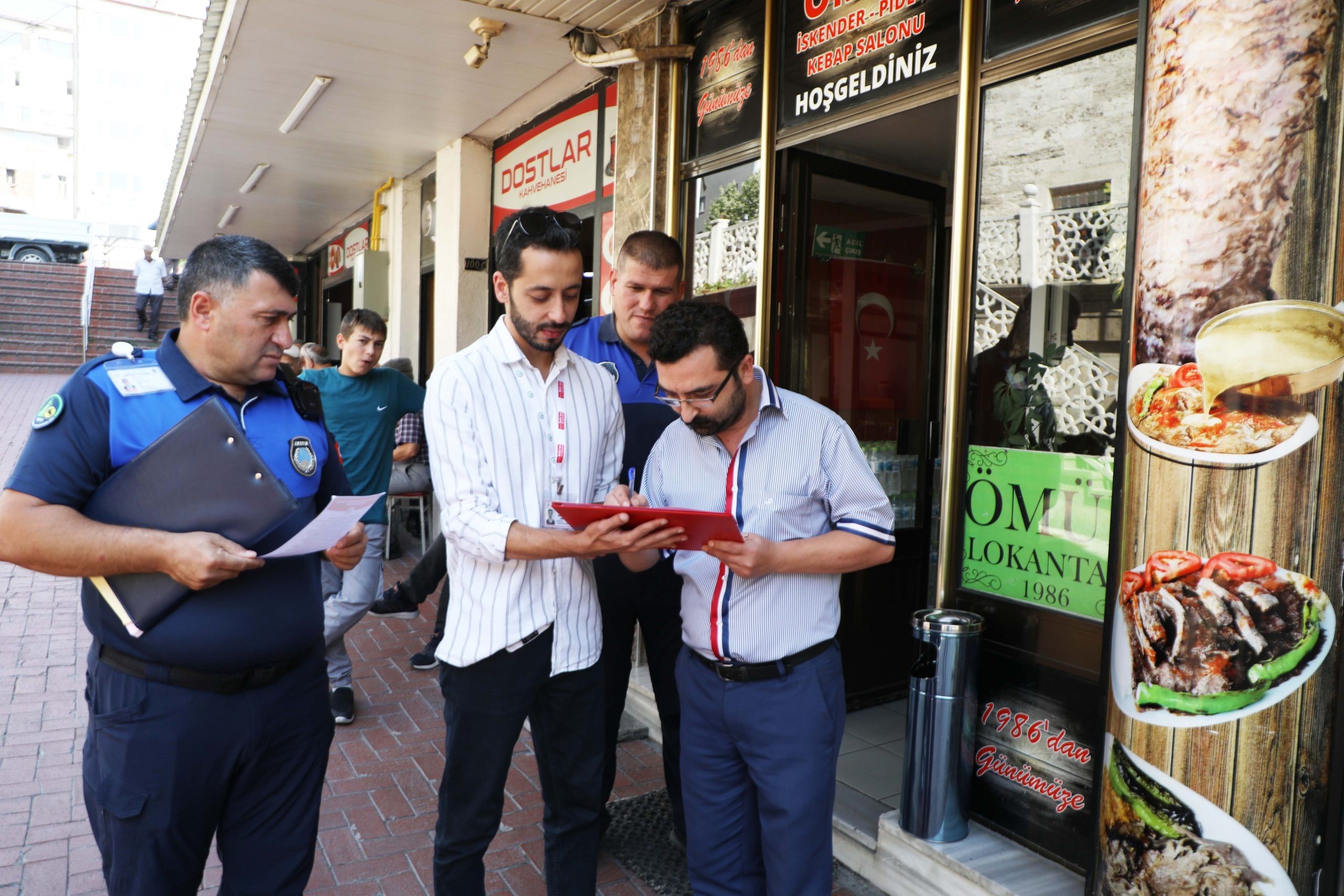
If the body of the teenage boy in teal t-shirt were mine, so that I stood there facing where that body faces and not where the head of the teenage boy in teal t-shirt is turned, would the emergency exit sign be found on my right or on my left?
on my left

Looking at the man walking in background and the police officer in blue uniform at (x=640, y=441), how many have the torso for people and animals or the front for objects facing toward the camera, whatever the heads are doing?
2

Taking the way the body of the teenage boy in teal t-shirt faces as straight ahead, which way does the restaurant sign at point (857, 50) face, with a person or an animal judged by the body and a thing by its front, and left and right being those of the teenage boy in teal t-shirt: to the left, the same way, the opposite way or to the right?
to the right

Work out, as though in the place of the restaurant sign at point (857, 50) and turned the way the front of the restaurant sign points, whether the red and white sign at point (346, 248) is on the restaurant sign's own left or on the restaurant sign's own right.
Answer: on the restaurant sign's own right

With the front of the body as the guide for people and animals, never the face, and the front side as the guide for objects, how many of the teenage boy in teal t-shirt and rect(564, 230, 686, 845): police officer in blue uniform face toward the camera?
2

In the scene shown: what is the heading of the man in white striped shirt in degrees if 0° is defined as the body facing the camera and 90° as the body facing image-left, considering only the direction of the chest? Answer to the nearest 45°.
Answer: approximately 315°

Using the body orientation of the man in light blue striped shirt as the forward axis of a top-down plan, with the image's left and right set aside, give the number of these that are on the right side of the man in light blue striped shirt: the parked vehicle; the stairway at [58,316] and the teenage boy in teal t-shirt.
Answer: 3
